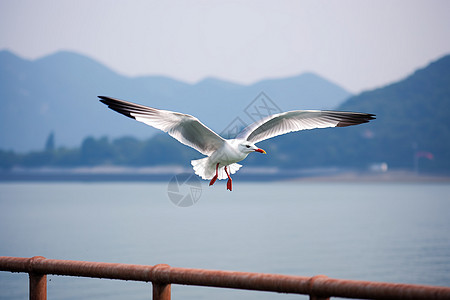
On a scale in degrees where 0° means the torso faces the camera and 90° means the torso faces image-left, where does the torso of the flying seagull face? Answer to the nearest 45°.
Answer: approximately 315°
